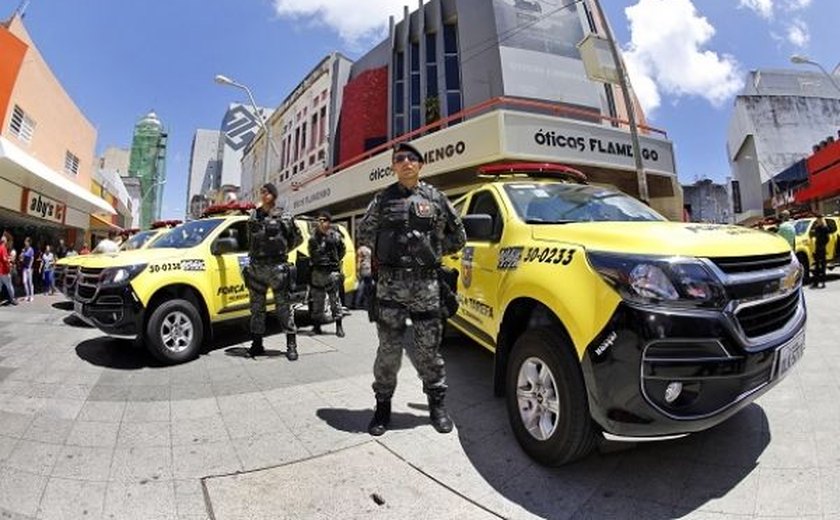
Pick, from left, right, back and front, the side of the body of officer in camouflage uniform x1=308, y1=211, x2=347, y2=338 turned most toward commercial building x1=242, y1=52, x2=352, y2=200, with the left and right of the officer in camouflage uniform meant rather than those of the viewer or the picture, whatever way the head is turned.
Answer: back

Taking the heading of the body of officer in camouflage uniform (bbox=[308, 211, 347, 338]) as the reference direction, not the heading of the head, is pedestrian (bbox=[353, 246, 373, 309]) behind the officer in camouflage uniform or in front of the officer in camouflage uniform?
behind

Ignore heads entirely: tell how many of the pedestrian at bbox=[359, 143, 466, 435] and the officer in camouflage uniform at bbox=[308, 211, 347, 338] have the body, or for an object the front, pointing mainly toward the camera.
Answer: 2

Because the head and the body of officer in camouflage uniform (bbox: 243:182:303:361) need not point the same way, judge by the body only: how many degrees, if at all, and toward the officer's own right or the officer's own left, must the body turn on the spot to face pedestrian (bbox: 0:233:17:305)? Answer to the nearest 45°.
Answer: approximately 135° to the officer's own right

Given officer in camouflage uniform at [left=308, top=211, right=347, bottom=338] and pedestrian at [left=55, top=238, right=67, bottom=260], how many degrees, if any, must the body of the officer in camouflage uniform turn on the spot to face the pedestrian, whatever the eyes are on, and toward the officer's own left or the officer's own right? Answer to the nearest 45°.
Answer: approximately 135° to the officer's own right

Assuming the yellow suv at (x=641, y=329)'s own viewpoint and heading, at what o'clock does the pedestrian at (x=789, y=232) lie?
The pedestrian is roughly at 8 o'clock from the yellow suv.

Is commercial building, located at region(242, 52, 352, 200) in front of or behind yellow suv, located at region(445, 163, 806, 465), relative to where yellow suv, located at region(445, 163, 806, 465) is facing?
behind

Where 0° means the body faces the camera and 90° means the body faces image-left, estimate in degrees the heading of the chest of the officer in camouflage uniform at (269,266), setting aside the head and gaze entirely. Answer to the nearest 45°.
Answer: approximately 0°
